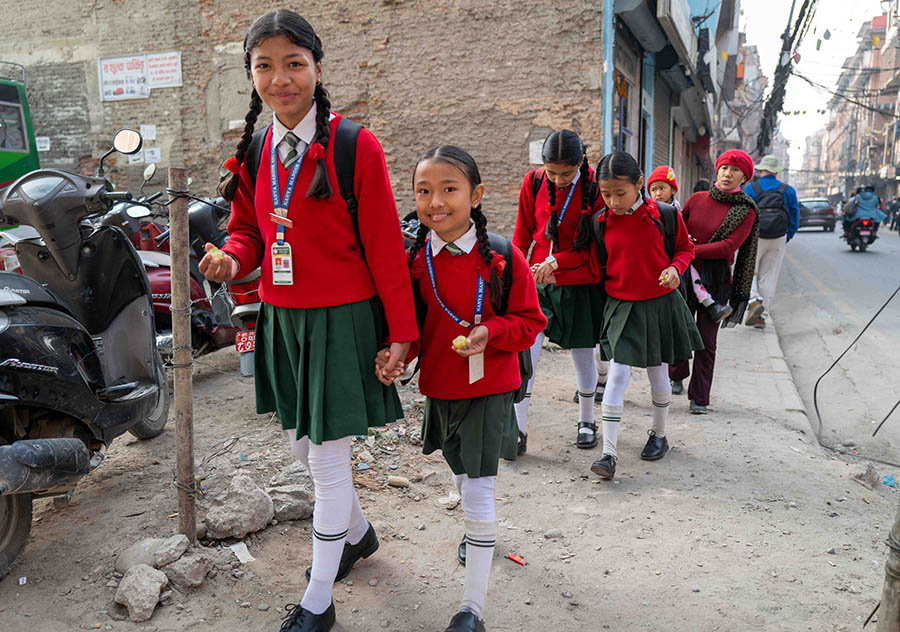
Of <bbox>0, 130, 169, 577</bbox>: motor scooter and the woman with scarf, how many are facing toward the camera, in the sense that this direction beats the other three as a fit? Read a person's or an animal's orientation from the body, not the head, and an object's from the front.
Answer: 1

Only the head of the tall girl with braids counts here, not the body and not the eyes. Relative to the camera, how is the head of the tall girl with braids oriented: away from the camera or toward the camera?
toward the camera

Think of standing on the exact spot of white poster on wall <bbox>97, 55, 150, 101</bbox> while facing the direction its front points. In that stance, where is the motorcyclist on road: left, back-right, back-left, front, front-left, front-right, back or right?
left

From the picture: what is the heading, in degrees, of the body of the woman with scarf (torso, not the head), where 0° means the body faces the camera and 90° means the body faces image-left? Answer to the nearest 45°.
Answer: approximately 0°

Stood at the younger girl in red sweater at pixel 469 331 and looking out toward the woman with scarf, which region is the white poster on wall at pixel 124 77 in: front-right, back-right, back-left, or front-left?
front-left

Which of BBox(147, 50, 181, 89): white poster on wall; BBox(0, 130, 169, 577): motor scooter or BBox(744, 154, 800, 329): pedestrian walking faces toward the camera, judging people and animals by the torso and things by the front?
the white poster on wall

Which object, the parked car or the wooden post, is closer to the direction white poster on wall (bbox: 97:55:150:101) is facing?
the wooden post

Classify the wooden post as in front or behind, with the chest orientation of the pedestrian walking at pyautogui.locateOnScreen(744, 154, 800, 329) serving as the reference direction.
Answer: behind

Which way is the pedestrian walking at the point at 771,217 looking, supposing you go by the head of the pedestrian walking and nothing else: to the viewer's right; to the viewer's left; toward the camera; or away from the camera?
away from the camera

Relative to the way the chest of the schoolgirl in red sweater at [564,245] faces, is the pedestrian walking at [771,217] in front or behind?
behind

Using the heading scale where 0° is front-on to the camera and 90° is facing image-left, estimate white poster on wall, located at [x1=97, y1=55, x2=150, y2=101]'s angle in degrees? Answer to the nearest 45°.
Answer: approximately 0°
